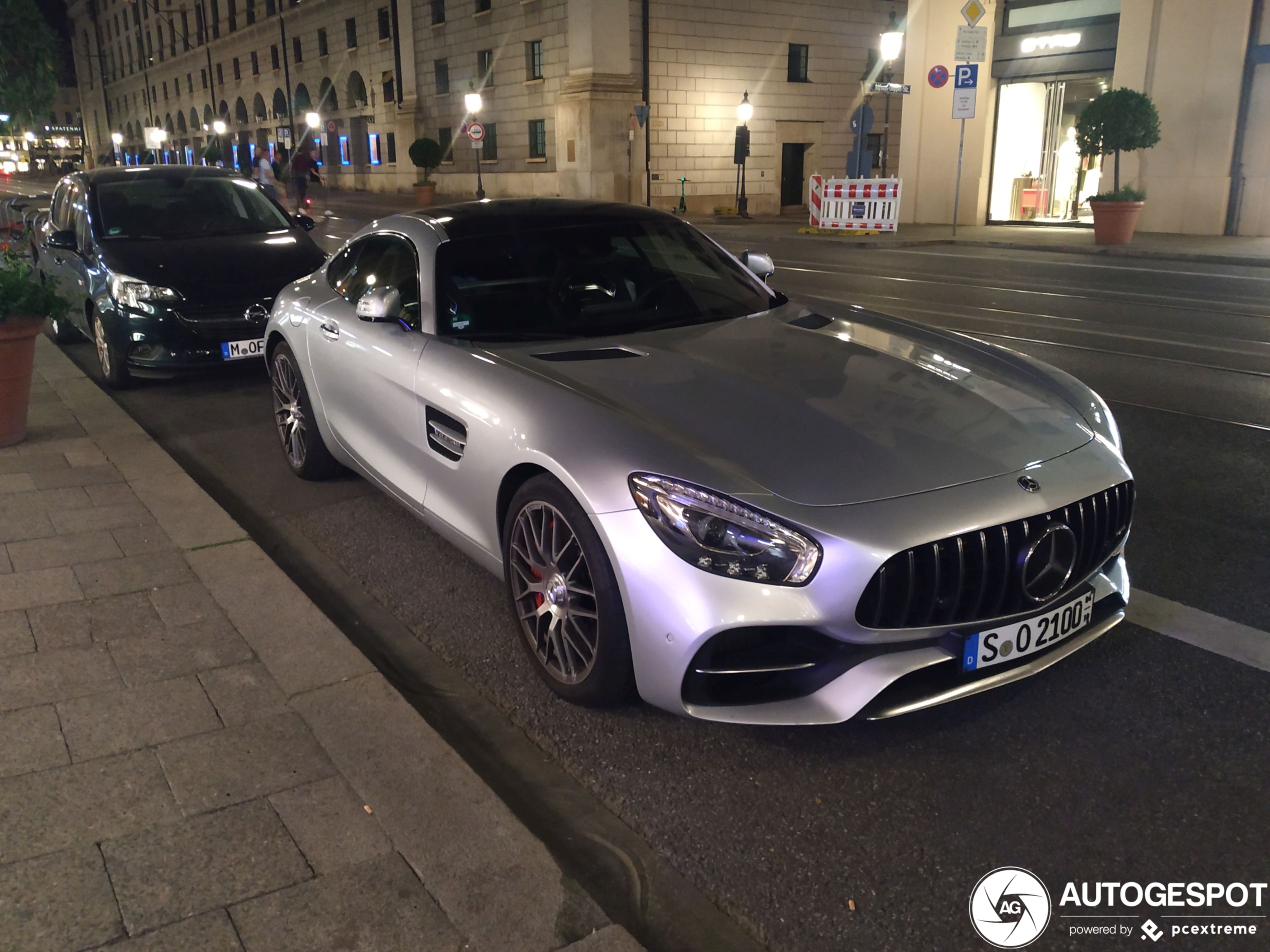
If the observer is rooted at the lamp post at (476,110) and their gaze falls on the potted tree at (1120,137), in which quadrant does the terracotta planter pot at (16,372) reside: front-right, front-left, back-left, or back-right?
front-right

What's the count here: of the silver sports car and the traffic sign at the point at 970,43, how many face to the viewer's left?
0

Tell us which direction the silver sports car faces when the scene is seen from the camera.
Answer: facing the viewer and to the right of the viewer

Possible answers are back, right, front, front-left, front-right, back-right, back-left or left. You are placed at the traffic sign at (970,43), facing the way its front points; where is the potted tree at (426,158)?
back-right

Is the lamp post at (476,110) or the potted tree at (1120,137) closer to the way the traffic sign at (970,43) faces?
the potted tree

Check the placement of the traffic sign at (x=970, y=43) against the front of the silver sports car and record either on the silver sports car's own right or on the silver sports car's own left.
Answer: on the silver sports car's own left

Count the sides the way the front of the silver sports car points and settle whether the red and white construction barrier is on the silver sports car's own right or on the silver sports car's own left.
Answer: on the silver sports car's own left

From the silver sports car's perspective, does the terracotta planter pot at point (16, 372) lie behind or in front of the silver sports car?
behind

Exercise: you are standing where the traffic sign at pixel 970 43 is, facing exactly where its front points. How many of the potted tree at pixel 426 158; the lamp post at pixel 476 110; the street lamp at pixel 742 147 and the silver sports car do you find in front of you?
1

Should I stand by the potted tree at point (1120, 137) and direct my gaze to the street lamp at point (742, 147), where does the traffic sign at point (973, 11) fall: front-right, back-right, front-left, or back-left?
front-left

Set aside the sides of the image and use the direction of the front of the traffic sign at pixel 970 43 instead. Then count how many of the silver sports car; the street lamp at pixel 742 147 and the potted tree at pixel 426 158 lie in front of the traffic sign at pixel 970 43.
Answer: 1

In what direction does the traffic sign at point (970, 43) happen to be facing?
toward the camera

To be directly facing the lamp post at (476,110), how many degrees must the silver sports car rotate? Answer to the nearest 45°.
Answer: approximately 135° to its left

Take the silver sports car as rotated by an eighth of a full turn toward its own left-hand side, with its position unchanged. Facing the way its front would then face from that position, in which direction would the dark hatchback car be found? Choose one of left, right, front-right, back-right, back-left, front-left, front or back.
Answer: back-left
